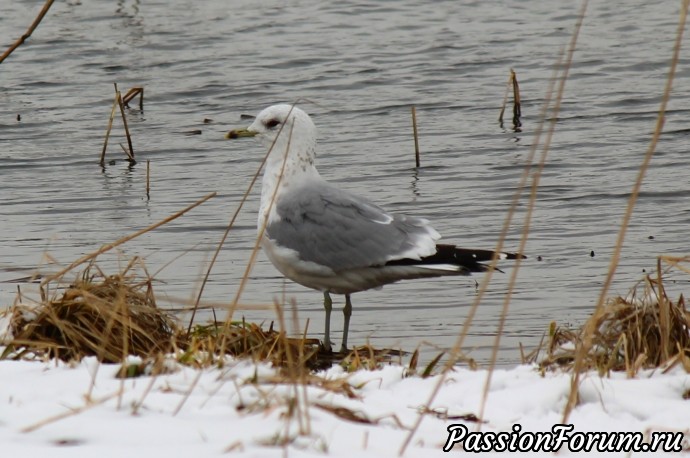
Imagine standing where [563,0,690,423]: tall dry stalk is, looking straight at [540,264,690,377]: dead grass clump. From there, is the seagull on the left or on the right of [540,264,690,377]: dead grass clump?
left

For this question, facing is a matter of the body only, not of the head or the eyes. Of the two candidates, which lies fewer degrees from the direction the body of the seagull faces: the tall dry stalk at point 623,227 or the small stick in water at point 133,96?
the small stick in water

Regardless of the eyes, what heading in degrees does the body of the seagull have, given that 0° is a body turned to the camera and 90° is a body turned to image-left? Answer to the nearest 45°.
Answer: approximately 90°

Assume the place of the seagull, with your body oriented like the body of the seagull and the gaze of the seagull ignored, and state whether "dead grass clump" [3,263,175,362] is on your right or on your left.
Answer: on your left

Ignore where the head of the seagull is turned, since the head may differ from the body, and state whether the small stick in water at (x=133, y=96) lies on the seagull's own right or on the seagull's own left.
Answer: on the seagull's own right

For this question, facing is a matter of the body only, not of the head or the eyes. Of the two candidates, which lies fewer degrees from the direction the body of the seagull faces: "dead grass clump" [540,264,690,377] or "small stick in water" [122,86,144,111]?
the small stick in water

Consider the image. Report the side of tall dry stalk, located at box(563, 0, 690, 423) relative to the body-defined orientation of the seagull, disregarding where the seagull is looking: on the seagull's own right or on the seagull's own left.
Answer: on the seagull's own left

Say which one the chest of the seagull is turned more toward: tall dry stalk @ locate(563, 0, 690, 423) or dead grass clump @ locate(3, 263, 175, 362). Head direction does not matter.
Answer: the dead grass clump
